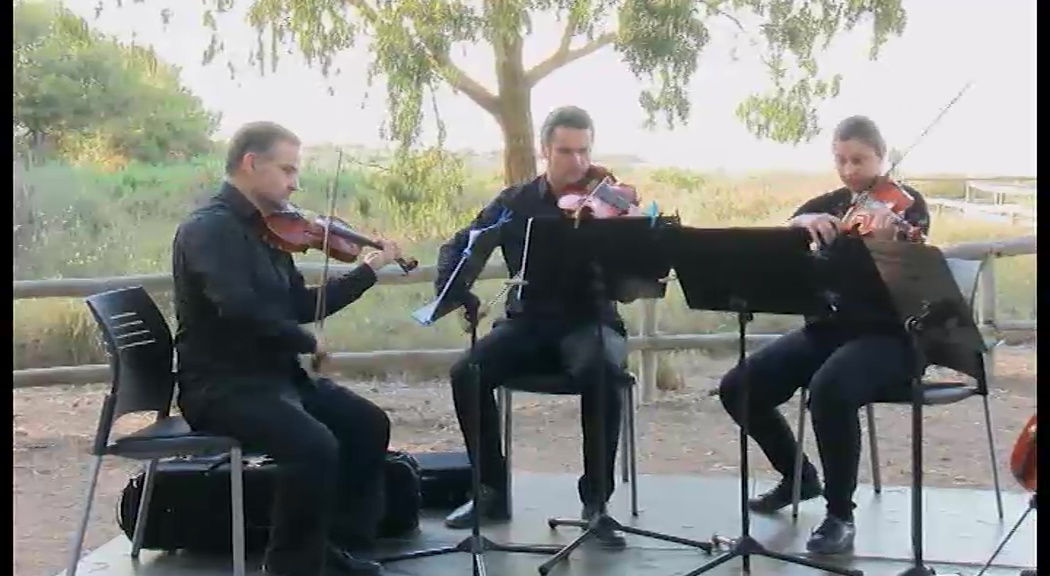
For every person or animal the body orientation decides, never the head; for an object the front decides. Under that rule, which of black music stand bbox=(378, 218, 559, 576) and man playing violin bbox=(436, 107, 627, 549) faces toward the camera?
the man playing violin

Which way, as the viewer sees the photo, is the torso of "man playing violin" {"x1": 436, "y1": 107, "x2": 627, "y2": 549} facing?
toward the camera

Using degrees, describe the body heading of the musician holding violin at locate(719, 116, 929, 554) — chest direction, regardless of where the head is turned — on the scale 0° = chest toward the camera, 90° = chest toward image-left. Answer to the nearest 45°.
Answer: approximately 45°

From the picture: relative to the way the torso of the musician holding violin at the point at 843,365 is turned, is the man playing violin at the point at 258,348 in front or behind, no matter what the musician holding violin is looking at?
in front

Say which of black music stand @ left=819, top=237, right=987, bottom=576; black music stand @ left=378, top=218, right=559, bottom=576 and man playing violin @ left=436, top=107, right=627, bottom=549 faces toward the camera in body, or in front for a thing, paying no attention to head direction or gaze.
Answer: the man playing violin

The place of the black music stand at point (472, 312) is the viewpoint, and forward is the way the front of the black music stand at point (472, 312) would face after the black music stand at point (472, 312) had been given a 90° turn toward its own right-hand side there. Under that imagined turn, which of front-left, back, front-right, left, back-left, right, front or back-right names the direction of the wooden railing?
front

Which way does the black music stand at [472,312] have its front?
to the viewer's left

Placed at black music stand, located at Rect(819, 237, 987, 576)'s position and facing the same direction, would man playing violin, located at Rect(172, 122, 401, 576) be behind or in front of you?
behind

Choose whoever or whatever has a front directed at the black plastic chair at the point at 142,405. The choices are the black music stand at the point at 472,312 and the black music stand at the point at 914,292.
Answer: the black music stand at the point at 472,312

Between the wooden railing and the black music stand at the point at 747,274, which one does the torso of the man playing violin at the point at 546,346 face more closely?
the black music stand

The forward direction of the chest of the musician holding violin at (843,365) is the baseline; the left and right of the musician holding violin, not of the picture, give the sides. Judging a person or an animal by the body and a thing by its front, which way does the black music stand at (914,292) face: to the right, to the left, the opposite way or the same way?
the opposite way
